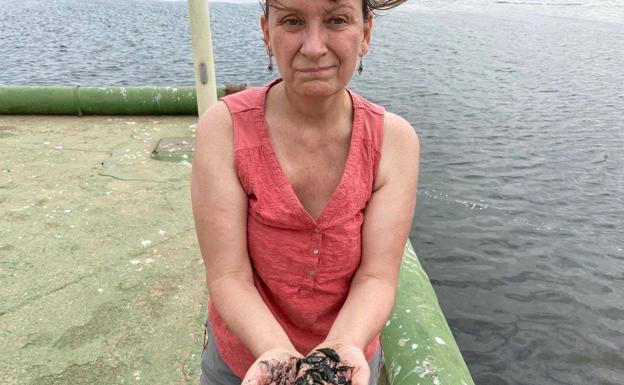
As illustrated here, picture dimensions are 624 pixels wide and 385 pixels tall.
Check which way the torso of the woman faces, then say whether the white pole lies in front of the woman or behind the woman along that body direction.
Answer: behind

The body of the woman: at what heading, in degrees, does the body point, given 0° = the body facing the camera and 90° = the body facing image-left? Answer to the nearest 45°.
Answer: approximately 0°

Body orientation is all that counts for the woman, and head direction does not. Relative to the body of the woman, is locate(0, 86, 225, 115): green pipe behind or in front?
behind
